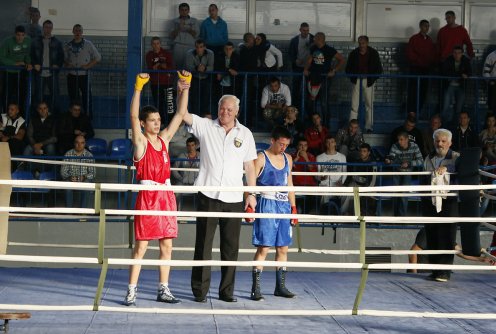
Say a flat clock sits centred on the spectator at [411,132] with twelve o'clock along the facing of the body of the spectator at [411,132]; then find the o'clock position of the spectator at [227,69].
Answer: the spectator at [227,69] is roughly at 3 o'clock from the spectator at [411,132].

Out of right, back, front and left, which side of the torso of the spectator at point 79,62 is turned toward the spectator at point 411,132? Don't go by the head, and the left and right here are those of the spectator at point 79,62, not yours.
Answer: left

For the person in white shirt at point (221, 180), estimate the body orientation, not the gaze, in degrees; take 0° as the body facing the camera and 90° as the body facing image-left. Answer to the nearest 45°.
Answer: approximately 0°

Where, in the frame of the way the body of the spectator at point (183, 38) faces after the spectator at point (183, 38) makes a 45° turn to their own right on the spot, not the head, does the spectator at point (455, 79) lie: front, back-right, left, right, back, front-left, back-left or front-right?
back-left

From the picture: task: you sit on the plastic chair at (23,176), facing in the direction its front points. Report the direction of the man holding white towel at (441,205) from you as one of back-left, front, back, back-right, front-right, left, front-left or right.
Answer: front-left

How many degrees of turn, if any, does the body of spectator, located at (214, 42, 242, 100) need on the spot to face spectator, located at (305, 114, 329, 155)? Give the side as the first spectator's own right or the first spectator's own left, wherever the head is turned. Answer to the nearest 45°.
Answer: approximately 45° to the first spectator's own left

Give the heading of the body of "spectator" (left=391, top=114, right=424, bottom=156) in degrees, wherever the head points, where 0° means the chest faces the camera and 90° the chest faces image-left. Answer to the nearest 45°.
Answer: approximately 0°

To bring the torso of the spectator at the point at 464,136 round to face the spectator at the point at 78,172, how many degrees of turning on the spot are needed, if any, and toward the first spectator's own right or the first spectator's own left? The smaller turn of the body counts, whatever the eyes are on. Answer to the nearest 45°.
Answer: approximately 45° to the first spectator's own right

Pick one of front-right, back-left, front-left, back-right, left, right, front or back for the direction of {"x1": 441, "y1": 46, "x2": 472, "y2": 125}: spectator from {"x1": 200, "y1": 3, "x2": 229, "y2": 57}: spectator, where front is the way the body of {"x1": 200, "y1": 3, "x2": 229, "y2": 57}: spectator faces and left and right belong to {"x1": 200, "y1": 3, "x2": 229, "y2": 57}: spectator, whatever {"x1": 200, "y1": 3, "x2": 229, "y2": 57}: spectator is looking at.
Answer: left

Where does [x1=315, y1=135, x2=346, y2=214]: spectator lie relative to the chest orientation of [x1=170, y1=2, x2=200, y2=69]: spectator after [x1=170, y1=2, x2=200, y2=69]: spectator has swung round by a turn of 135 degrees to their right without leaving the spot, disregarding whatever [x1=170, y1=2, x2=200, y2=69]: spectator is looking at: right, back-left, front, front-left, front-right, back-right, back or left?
back

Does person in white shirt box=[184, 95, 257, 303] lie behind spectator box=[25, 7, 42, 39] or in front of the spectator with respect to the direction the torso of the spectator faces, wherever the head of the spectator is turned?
in front
